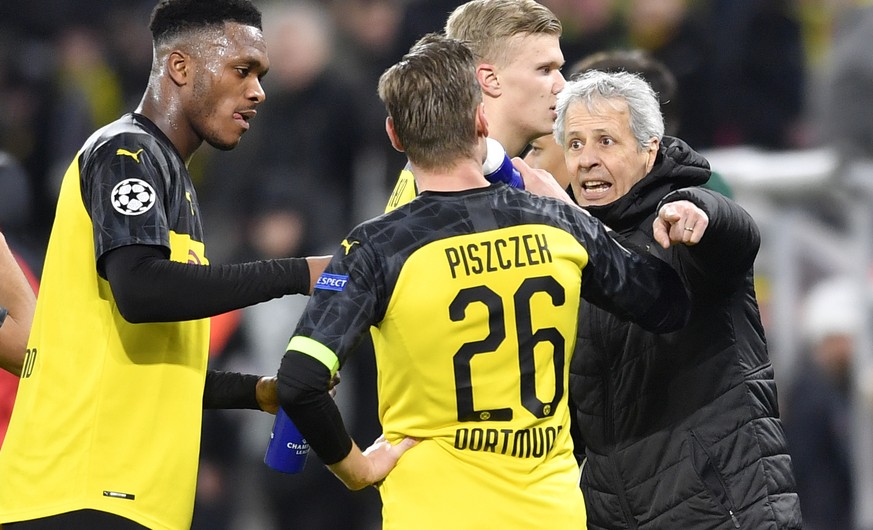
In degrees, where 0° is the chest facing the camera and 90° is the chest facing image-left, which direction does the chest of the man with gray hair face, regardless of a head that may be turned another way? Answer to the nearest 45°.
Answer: approximately 45°

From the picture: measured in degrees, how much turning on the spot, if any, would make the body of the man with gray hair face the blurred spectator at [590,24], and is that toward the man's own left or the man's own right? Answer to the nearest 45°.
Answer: approximately 135° to the man's own right

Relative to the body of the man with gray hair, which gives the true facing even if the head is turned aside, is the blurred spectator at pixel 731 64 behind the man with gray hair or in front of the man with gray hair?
behind

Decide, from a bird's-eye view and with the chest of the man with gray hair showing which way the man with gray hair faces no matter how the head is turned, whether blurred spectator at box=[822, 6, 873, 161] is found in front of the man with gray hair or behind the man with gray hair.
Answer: behind

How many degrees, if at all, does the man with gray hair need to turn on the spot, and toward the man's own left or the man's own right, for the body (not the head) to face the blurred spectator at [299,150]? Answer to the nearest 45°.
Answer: approximately 90° to the man's own right

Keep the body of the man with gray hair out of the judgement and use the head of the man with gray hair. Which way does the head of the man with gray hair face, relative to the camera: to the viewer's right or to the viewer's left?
to the viewer's left

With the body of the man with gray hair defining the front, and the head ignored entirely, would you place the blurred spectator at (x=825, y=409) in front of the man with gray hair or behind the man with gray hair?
behind
